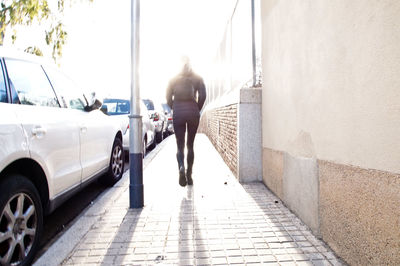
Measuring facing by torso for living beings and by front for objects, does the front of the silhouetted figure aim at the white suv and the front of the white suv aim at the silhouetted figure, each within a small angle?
no

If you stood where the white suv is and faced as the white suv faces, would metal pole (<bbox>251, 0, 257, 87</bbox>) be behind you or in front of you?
in front

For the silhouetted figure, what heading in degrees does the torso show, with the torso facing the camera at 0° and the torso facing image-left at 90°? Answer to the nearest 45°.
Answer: approximately 180°

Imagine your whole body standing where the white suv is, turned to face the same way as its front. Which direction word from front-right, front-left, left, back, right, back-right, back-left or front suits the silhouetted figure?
front

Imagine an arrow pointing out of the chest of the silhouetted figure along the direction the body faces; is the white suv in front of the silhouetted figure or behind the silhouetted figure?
behind

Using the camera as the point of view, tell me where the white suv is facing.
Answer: facing away from the viewer and to the right of the viewer

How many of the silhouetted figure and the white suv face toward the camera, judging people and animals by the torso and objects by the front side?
0

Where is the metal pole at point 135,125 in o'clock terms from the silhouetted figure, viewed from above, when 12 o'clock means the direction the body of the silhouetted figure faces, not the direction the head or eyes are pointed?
The metal pole is roughly at 7 o'clock from the silhouetted figure.
